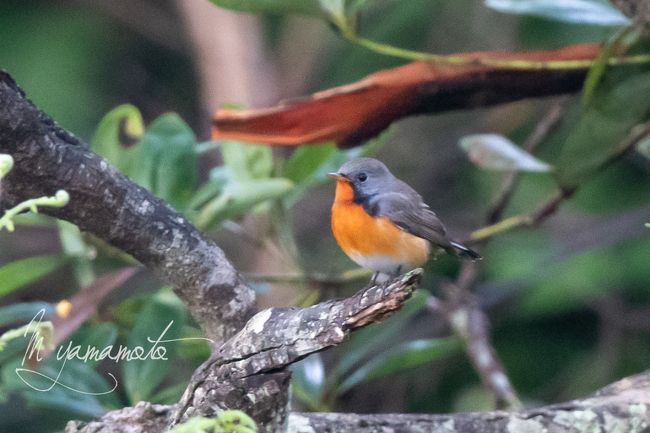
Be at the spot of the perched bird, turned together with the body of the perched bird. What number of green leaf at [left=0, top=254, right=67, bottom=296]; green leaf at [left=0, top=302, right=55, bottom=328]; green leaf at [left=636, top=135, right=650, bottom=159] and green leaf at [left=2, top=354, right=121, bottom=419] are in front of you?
3

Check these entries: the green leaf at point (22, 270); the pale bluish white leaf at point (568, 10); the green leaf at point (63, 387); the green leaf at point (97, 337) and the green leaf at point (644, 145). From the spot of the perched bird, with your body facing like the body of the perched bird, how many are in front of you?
3

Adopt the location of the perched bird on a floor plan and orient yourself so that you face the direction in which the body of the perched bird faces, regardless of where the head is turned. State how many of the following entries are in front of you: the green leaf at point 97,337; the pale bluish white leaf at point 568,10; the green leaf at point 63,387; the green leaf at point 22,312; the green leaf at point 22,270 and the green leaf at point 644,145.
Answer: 4

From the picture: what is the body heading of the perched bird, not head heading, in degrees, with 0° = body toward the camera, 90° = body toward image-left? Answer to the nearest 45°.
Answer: approximately 90°
